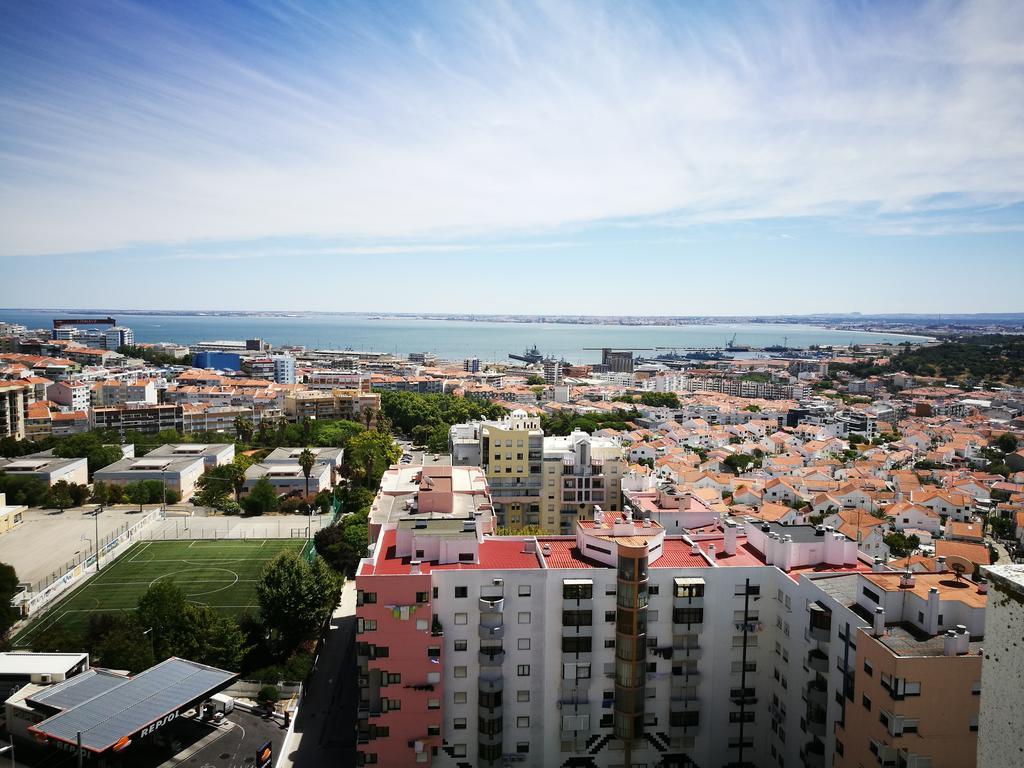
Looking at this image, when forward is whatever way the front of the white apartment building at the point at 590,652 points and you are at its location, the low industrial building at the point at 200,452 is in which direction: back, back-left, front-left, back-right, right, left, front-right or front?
back-right

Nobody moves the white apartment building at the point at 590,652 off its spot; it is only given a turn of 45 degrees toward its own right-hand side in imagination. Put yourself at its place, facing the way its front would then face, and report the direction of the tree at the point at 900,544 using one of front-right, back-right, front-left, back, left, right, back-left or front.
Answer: back

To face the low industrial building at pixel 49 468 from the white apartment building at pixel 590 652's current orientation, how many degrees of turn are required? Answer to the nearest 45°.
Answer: approximately 135° to its right

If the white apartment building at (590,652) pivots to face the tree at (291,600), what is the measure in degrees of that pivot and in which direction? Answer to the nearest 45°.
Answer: approximately 135° to its right

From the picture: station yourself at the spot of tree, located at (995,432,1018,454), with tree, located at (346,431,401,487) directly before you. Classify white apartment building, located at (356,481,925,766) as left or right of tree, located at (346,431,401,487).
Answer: left

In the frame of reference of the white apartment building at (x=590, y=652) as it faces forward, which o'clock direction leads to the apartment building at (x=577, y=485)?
The apartment building is roughly at 6 o'clock from the white apartment building.

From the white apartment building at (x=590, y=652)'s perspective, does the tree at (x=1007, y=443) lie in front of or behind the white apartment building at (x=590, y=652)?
behind

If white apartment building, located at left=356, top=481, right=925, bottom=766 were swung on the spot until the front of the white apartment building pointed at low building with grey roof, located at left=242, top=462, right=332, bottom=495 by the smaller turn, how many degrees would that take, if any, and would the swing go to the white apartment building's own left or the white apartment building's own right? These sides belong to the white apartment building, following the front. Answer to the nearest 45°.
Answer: approximately 135° to the white apartment building's own right

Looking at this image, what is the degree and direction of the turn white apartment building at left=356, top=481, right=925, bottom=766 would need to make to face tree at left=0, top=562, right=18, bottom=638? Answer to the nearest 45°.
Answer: approximately 90° to its right

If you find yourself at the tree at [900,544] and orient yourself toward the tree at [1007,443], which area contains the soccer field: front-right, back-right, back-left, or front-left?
back-left

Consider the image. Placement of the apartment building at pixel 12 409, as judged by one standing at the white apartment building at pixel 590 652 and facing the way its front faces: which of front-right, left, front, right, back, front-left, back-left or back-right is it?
back-right

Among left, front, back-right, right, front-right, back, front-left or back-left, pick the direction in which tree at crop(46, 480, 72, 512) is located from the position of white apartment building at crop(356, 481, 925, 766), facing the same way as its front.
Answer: back-right

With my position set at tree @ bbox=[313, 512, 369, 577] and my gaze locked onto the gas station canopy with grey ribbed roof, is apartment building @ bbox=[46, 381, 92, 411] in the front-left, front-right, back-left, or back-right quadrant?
back-right

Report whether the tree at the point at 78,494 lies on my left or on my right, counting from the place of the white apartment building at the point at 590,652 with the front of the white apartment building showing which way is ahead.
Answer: on my right

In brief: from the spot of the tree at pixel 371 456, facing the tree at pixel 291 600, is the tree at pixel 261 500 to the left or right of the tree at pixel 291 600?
right

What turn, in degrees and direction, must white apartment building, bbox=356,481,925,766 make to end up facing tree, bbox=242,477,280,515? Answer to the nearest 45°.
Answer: approximately 135° to its right

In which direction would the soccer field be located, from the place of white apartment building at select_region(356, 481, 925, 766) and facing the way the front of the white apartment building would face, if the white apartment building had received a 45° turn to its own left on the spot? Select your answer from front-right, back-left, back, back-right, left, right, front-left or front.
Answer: back
